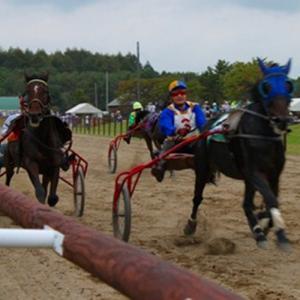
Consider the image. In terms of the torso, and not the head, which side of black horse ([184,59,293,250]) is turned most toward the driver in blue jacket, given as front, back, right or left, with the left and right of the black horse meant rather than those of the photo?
back

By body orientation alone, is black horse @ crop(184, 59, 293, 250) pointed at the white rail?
no

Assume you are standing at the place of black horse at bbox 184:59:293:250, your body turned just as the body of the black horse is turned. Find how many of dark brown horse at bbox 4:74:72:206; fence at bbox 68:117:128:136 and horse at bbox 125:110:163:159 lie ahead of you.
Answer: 0

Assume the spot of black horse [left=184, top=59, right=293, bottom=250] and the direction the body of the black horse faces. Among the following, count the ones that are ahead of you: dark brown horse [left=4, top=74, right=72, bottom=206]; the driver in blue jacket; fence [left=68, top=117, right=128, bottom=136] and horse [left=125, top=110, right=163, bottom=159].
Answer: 0

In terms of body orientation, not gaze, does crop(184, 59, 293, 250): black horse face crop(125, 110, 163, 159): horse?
no

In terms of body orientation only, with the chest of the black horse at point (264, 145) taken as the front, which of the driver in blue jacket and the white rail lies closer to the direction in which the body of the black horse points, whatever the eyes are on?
the white rail

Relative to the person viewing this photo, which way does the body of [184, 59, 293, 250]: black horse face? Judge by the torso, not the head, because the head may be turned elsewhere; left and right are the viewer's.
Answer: facing the viewer and to the right of the viewer

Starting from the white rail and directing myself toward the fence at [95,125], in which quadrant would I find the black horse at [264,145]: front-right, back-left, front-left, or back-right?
front-right

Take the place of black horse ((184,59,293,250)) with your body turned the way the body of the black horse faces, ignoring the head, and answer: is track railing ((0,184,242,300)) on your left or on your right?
on your right

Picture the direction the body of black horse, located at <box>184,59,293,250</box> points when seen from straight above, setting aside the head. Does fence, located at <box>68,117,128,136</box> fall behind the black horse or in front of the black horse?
behind

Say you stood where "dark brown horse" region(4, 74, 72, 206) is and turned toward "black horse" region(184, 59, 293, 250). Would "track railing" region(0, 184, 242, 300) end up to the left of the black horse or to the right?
right

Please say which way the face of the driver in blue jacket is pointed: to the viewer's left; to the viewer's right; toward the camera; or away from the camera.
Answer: toward the camera

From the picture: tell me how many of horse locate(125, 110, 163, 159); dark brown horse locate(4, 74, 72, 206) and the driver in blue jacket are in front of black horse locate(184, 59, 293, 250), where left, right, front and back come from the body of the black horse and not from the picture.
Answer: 0

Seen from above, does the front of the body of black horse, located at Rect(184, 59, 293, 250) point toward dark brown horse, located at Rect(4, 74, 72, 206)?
no

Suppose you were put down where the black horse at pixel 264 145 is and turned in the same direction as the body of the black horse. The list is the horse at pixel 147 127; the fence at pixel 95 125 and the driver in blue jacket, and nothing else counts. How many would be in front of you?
0
